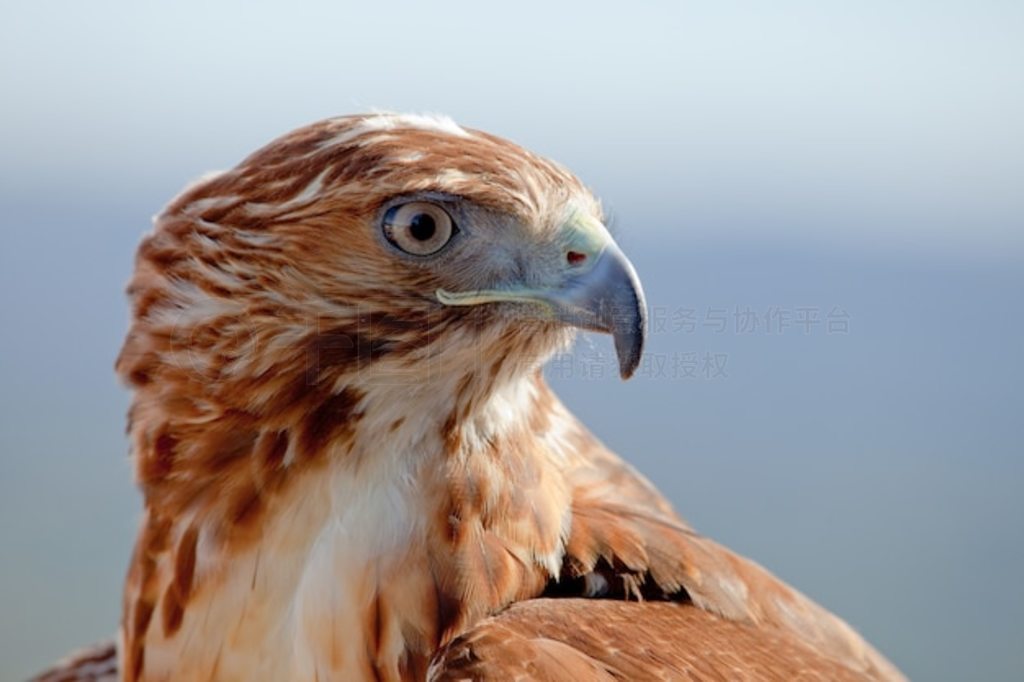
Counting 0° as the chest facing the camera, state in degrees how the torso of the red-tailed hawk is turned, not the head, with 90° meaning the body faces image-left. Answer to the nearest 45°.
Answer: approximately 45°
